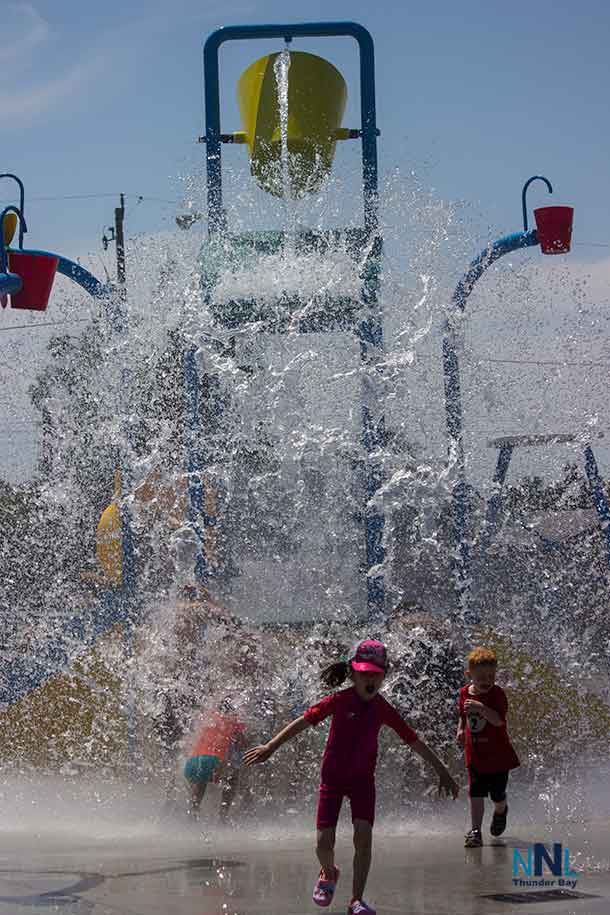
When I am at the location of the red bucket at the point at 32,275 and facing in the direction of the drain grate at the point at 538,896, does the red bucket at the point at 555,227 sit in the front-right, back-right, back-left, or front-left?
front-left

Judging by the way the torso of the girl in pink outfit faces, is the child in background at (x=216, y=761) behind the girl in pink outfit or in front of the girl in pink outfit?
behind

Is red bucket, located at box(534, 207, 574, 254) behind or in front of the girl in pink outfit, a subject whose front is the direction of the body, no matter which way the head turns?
behind

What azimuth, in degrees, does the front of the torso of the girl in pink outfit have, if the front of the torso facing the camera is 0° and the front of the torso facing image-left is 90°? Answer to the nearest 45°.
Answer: approximately 0°

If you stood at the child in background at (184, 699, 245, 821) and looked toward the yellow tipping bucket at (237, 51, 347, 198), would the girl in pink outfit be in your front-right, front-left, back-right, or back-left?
back-right

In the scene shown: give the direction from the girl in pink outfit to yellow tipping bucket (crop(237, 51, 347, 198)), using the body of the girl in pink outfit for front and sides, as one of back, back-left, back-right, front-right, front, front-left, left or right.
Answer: back

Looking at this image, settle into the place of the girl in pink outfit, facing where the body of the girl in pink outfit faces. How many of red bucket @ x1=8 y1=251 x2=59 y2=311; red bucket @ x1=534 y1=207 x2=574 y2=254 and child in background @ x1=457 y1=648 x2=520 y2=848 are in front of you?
0

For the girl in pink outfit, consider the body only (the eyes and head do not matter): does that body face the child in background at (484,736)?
no
